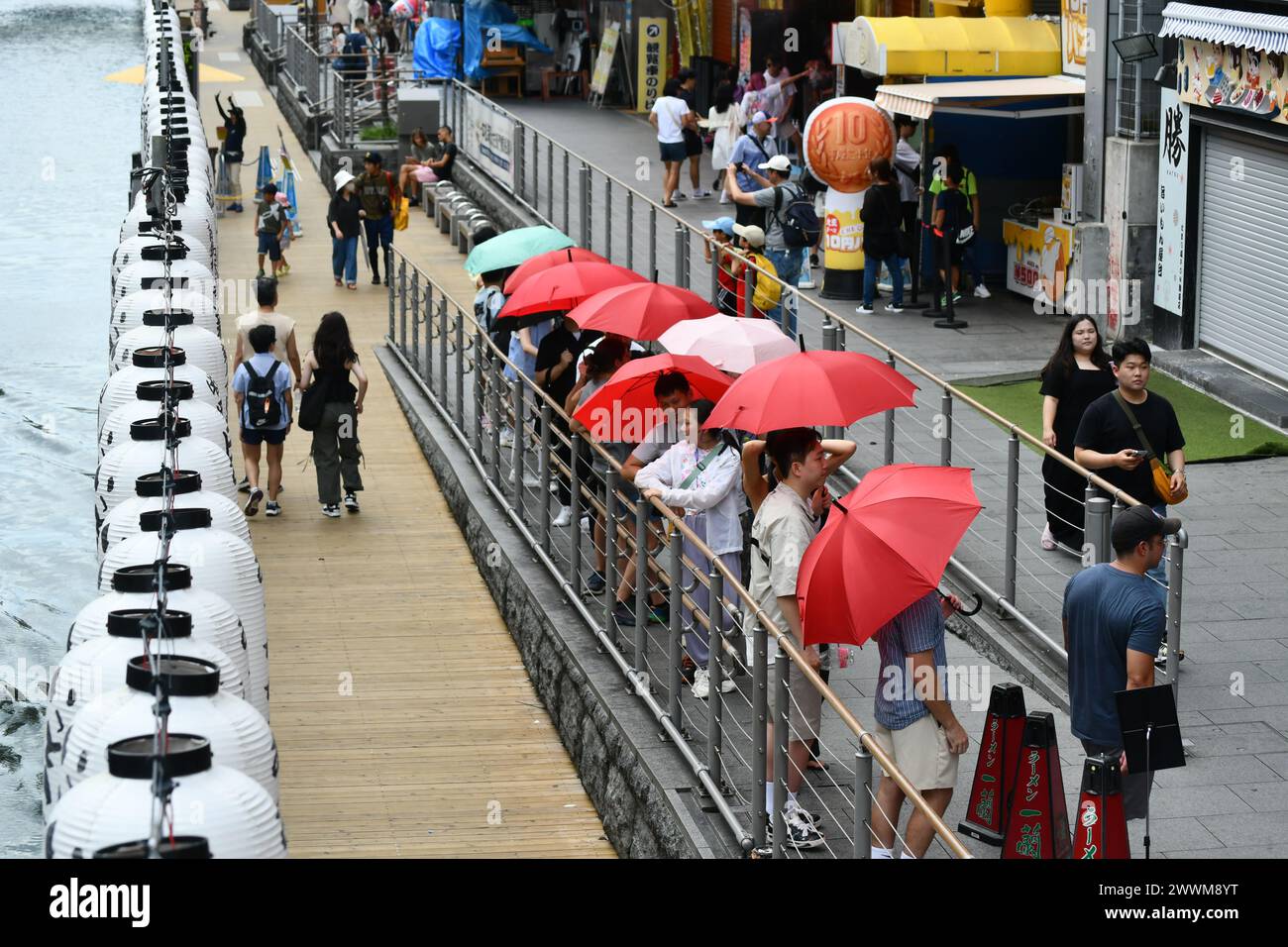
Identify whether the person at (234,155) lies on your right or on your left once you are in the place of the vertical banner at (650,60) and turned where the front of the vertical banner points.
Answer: on your right

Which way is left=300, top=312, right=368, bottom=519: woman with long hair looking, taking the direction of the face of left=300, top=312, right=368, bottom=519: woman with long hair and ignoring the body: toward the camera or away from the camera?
away from the camera

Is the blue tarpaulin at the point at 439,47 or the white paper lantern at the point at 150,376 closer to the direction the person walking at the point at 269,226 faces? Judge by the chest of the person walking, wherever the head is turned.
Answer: the white paper lantern

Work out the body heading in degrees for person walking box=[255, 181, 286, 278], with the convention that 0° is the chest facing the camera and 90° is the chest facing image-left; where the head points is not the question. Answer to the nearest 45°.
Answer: approximately 0°

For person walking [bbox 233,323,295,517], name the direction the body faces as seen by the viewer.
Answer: away from the camera
